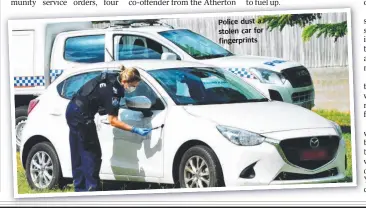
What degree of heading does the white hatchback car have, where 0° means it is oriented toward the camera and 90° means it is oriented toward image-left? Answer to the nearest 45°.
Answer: approximately 315°

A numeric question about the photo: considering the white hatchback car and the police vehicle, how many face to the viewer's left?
0

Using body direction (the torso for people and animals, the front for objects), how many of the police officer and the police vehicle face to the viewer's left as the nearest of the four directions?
0

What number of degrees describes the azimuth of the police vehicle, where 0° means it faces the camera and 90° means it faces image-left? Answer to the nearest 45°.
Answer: approximately 315°

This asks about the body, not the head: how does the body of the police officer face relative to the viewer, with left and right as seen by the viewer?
facing to the right of the viewer

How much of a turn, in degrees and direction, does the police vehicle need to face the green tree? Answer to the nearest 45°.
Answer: approximately 45° to its left

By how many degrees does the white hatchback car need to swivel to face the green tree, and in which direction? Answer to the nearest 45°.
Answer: approximately 90° to its left

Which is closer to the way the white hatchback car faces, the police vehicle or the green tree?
the green tree

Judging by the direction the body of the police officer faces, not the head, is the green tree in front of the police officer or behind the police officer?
in front
